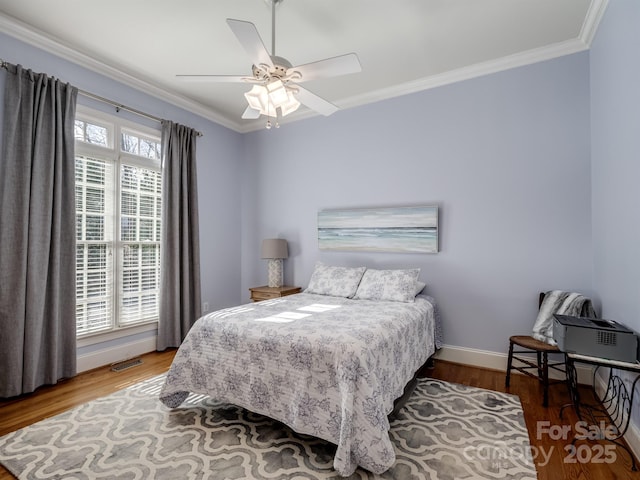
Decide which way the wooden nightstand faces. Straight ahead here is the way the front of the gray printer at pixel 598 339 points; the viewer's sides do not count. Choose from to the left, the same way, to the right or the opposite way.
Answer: to the left

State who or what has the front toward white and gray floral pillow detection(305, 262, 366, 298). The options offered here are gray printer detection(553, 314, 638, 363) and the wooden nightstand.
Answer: the gray printer

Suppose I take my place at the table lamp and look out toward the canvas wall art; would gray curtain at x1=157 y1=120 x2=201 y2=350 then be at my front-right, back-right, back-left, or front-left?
back-right

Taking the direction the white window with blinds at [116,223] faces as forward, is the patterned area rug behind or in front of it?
in front

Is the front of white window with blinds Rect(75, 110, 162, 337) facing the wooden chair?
yes

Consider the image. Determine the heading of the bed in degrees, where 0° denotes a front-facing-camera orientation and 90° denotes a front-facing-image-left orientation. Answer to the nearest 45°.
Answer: approximately 45°

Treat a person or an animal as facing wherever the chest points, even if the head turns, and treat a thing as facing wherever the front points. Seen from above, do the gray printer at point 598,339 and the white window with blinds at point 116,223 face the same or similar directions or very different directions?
very different directions

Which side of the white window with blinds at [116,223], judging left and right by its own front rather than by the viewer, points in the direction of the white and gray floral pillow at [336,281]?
front

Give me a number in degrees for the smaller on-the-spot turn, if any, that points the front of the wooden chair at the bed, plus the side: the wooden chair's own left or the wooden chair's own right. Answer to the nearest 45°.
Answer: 0° — it already faces it

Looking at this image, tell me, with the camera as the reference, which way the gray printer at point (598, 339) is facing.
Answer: facing to the left of the viewer

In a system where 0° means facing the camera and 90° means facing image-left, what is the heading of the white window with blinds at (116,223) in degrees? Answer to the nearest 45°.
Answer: approximately 315°

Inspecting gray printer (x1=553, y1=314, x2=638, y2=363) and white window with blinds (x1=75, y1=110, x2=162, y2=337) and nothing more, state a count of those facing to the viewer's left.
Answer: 1

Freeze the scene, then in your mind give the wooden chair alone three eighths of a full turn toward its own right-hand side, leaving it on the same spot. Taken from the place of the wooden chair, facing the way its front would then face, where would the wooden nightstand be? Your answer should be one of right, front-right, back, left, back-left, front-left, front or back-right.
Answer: left

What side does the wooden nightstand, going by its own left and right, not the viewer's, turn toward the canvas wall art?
left

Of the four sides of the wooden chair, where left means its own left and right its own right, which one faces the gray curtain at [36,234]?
front

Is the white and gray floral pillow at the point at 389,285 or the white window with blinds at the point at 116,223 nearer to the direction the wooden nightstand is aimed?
the white window with blinds

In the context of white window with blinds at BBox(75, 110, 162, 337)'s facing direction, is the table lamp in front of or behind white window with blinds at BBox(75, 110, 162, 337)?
in front
